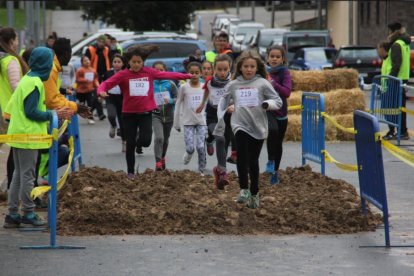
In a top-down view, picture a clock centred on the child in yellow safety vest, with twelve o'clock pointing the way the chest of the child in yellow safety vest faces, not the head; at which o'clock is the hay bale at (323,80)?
The hay bale is roughly at 10 o'clock from the child in yellow safety vest.

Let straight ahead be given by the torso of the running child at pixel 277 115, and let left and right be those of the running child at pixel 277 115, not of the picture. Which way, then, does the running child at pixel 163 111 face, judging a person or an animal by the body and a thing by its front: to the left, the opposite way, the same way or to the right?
the same way

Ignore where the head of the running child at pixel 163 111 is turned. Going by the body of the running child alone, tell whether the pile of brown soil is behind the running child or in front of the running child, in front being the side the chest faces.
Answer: in front

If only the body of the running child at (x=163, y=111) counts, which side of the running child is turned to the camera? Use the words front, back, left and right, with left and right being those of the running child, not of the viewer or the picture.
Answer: front

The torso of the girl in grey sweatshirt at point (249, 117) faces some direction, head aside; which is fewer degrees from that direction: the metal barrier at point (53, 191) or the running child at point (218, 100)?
the metal barrier

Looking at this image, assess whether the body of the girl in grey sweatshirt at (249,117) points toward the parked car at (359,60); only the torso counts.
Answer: no

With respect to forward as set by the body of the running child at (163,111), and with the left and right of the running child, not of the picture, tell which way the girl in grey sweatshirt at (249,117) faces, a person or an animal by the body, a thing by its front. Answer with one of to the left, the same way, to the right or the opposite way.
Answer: the same way

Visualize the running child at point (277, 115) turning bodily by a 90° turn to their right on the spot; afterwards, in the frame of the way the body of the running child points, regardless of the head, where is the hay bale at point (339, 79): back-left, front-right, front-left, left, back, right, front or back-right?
right

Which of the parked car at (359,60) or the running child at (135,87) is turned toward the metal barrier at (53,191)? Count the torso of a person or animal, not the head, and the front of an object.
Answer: the running child

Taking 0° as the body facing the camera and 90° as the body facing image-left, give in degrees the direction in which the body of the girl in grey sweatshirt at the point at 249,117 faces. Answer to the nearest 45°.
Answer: approximately 0°

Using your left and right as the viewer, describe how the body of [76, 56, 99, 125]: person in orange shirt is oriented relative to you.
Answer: facing the viewer

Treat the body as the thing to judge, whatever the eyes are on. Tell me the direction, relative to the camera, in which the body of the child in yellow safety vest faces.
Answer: to the viewer's right

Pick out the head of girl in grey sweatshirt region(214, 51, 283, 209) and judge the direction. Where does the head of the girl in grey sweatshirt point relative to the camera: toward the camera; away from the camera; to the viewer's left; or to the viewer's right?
toward the camera

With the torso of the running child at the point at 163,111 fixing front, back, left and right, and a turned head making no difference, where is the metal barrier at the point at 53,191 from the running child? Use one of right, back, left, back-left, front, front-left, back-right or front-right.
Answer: front

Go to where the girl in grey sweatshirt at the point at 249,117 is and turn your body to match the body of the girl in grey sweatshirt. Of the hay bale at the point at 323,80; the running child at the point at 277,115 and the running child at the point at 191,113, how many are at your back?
3

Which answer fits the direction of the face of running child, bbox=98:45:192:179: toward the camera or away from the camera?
toward the camera
